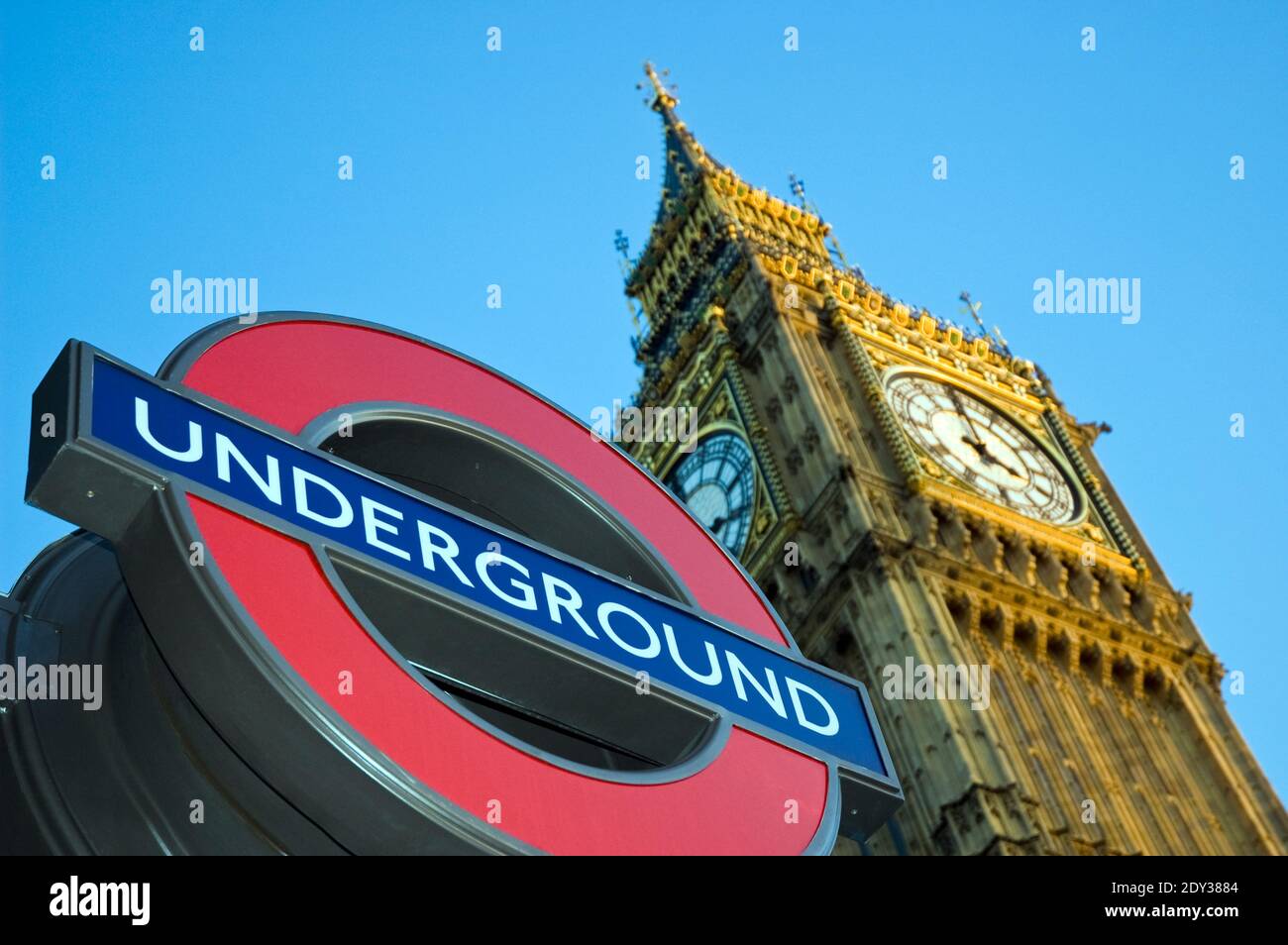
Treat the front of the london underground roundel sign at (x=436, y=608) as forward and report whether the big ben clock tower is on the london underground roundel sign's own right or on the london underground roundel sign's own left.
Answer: on the london underground roundel sign's own left

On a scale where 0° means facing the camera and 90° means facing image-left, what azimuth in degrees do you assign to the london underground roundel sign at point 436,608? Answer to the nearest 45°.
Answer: approximately 315°
